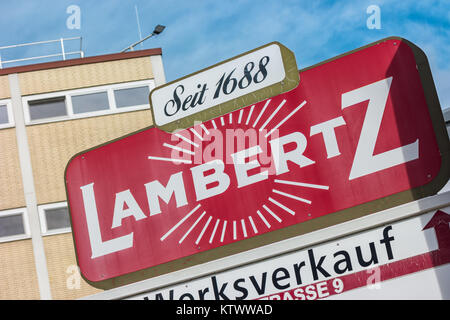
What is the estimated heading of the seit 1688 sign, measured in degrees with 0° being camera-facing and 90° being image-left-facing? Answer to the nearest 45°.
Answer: approximately 45°

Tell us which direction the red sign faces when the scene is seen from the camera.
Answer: facing the viewer and to the left of the viewer
